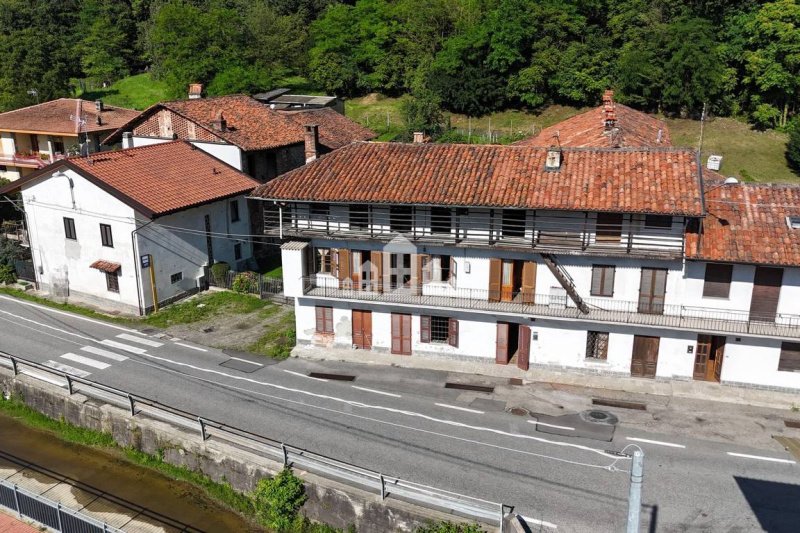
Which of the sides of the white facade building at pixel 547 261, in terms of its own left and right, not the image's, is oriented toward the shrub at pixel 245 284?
right

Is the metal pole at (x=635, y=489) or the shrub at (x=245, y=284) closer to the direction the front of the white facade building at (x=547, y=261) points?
the metal pole

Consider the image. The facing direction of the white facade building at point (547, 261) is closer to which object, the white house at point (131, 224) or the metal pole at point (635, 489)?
the metal pole

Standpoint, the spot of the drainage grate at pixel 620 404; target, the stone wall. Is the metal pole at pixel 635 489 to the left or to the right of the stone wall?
left

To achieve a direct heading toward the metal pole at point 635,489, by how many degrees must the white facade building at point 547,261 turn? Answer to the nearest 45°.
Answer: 0° — it already faces it

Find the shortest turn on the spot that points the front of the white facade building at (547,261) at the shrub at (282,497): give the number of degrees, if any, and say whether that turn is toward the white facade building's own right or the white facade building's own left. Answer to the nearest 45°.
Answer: approximately 45° to the white facade building's own right

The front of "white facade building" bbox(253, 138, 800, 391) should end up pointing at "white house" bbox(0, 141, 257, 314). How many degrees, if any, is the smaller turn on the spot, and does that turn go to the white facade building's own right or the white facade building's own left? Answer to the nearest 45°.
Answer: approximately 90° to the white facade building's own right

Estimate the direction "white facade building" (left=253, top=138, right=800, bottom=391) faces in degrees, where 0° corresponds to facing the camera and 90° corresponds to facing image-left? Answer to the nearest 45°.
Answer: approximately 0°
